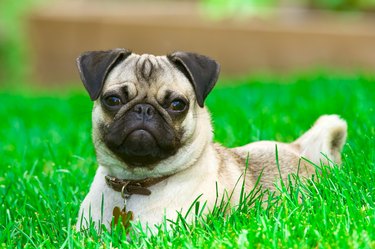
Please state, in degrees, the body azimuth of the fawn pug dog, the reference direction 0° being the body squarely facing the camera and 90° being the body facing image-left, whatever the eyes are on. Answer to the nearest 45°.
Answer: approximately 45°

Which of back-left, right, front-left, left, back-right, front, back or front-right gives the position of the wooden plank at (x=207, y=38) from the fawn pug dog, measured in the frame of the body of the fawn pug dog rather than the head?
back-right
